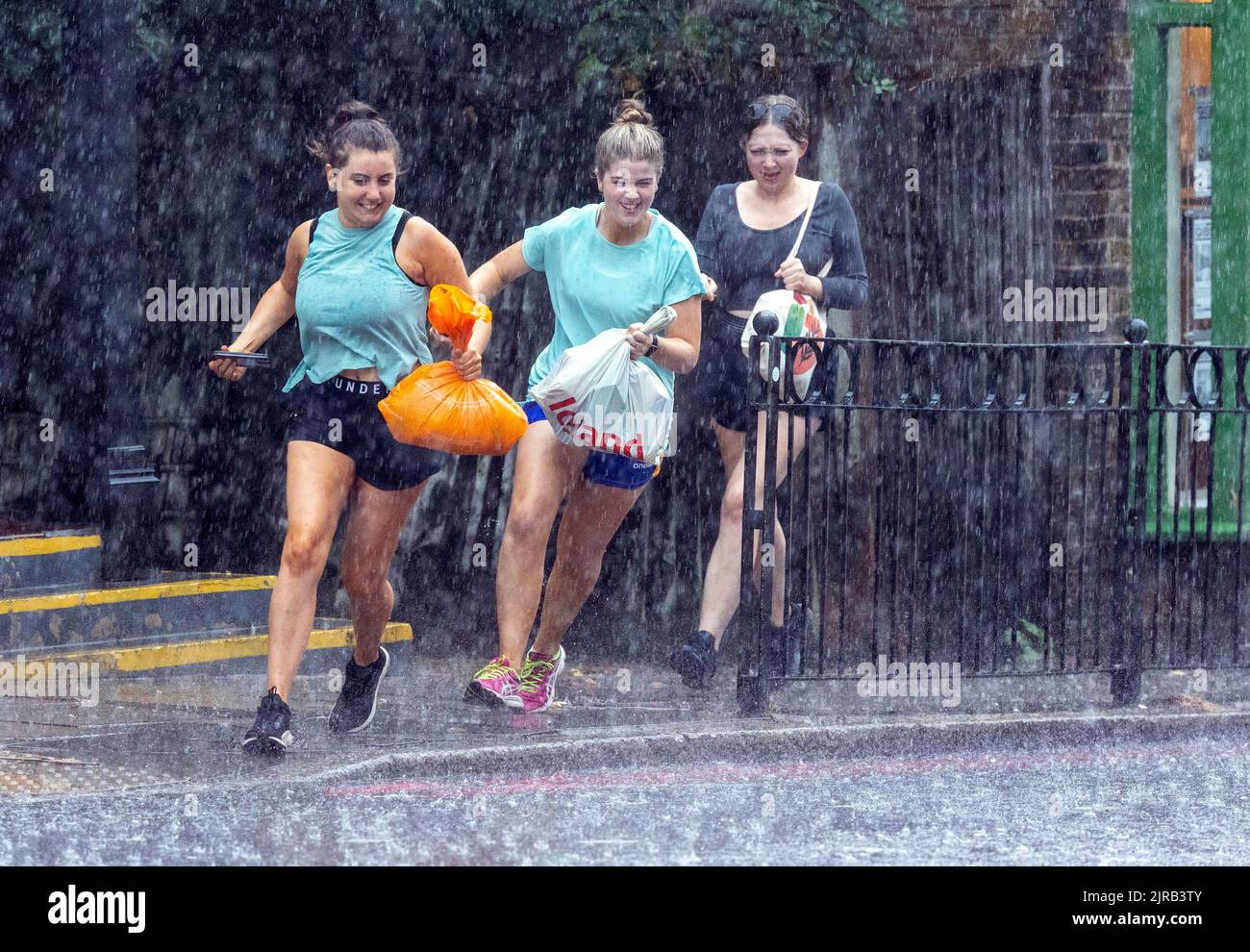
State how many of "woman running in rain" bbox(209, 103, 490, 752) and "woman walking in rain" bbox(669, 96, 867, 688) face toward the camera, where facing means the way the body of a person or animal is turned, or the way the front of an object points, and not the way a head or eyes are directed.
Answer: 2

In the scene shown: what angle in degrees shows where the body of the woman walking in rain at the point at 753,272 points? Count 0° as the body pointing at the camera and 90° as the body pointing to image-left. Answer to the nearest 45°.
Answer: approximately 0°

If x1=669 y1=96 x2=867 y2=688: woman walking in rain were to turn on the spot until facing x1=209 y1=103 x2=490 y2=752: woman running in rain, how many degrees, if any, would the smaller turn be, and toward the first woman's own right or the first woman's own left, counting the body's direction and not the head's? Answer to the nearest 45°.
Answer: approximately 45° to the first woman's own right

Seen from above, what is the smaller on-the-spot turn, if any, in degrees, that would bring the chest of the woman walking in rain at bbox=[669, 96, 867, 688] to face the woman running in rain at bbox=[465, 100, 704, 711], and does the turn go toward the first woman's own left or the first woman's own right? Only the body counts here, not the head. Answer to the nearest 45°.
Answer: approximately 45° to the first woman's own right

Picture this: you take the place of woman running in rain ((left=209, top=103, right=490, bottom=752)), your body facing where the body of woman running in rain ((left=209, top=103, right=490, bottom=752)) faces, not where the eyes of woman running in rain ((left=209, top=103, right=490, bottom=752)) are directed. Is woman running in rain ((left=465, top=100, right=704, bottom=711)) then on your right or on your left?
on your left

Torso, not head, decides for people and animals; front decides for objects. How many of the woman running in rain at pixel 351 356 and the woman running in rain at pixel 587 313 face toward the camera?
2

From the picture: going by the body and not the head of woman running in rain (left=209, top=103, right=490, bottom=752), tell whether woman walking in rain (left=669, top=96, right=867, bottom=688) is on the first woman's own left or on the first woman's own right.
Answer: on the first woman's own left
